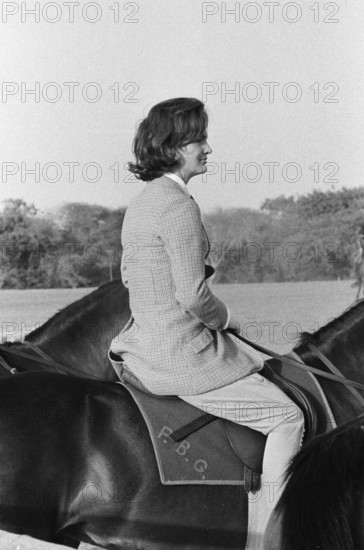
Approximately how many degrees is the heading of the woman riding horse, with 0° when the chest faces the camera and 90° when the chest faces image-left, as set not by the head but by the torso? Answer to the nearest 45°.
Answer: approximately 270°

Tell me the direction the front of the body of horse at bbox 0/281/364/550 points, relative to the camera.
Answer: to the viewer's right

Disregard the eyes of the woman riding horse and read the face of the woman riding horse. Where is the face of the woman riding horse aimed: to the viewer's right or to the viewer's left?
to the viewer's right
